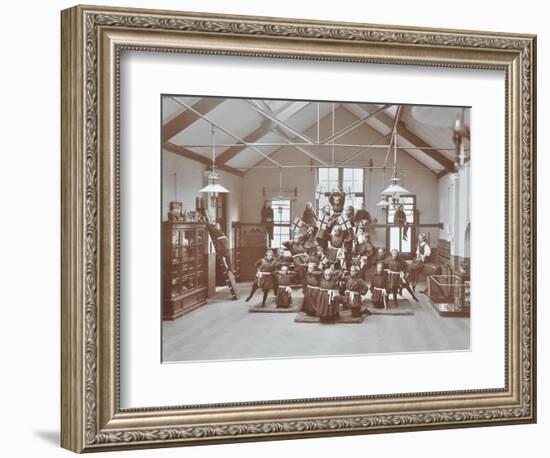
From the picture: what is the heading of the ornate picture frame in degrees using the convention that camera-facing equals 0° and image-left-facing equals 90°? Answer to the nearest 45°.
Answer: approximately 315°
